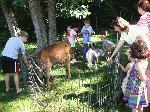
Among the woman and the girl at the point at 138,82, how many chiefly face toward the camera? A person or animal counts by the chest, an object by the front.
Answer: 0

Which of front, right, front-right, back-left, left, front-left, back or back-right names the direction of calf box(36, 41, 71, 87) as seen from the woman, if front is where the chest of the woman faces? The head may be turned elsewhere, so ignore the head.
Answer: front-right

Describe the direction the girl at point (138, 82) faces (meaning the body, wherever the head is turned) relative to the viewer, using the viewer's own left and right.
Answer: facing away from the viewer and to the left of the viewer

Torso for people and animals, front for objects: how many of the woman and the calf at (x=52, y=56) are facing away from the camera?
0

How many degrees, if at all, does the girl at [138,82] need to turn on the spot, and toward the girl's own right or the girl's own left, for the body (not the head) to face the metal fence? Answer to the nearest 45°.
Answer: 0° — they already face it

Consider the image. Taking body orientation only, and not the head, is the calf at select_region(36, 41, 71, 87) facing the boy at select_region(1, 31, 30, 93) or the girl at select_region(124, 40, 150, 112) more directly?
the boy

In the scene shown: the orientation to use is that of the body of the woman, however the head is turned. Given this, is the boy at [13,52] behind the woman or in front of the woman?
in front

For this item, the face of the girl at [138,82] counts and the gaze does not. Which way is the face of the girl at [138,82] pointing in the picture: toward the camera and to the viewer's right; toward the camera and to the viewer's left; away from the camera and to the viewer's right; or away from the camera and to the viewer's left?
away from the camera and to the viewer's left

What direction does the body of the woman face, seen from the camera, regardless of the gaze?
to the viewer's left
